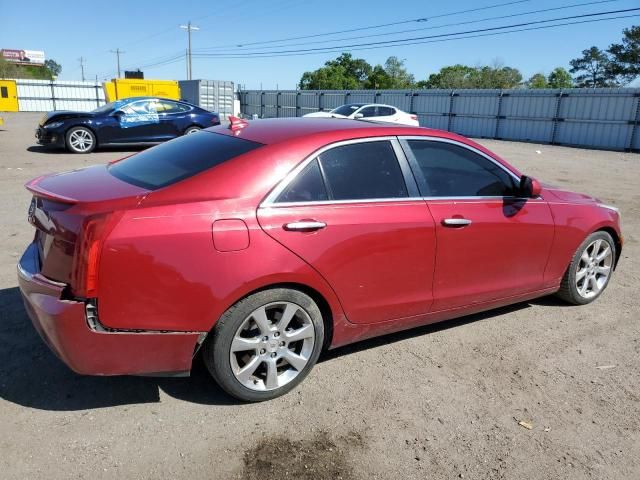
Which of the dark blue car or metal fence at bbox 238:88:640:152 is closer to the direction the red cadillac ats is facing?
the metal fence

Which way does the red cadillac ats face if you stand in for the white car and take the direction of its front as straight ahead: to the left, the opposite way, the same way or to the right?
the opposite way

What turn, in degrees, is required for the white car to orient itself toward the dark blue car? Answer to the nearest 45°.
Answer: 0° — it already faces it

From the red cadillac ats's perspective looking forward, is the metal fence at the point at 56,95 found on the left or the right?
on its left

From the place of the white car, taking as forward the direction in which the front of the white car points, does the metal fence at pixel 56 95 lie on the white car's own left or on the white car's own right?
on the white car's own right

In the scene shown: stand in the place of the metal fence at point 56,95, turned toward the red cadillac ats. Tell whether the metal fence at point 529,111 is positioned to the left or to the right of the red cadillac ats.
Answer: left

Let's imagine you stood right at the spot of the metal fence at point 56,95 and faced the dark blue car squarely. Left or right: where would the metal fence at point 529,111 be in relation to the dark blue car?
left

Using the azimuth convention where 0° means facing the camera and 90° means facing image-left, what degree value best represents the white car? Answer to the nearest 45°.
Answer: approximately 45°

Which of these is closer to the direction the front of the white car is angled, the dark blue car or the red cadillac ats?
the dark blue car

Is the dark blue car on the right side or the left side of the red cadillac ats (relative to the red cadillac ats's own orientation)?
on its left

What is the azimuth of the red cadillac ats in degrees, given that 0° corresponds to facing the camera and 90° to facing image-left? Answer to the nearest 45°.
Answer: approximately 225°
